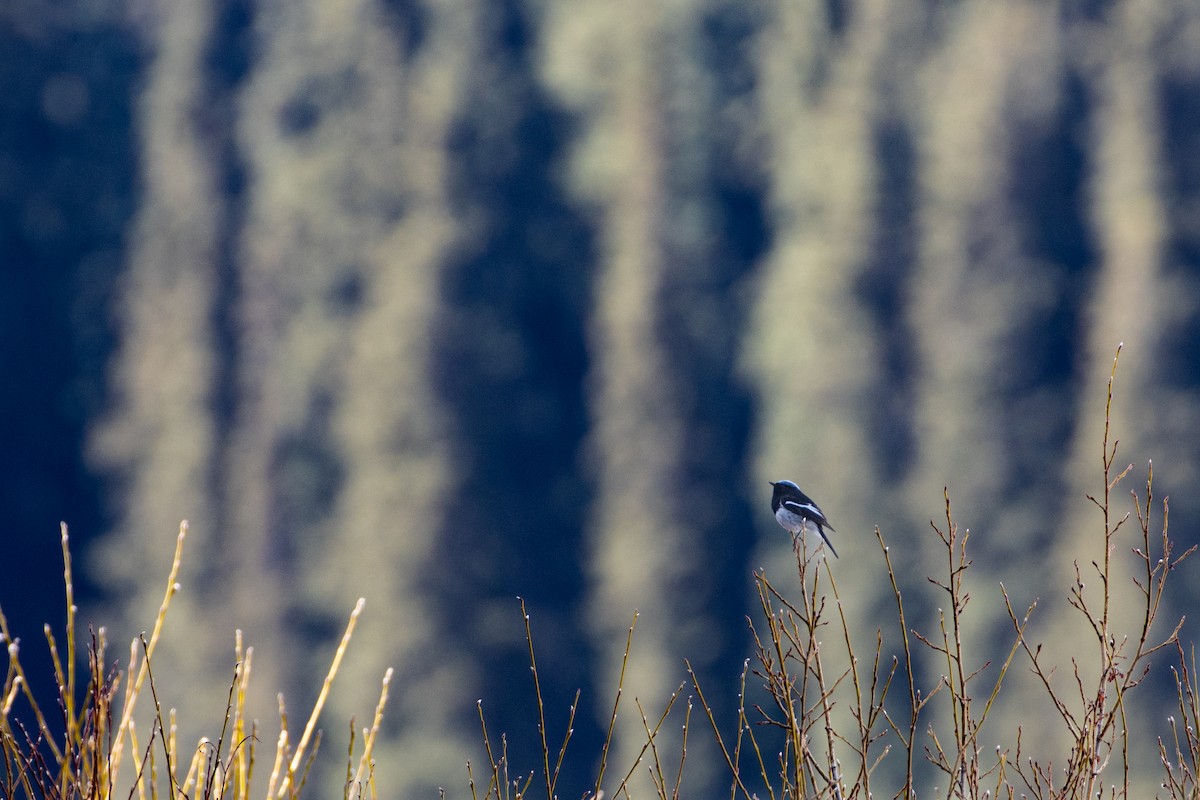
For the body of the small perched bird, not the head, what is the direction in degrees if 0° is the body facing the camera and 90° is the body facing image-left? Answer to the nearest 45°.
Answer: approximately 90°
